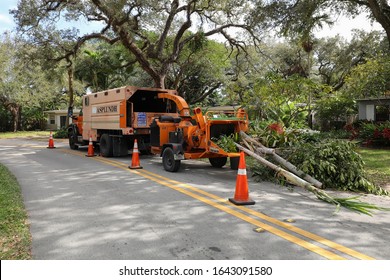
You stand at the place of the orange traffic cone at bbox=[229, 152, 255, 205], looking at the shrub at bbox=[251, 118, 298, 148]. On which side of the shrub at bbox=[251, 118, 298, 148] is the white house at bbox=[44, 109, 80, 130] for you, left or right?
left

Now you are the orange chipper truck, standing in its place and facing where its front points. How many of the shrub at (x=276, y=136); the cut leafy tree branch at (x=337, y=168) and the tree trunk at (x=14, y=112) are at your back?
2

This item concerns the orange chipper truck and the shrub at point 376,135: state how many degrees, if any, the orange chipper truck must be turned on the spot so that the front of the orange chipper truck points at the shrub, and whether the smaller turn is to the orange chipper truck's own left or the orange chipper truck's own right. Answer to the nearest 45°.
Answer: approximately 135° to the orange chipper truck's own right

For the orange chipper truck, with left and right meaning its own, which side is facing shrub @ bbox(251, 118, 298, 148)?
back

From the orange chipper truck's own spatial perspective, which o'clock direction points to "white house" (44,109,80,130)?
The white house is roughly at 1 o'clock from the orange chipper truck.

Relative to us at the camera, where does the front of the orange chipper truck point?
facing away from the viewer and to the left of the viewer

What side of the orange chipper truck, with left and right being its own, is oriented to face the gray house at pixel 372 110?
right

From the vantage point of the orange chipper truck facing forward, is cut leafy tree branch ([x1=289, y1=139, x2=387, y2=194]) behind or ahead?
behind

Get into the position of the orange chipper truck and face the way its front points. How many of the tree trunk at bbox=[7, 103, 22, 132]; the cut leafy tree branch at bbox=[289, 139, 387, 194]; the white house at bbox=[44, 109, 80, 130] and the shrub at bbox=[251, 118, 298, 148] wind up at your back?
2

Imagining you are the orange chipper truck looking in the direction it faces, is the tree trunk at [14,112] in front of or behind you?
in front

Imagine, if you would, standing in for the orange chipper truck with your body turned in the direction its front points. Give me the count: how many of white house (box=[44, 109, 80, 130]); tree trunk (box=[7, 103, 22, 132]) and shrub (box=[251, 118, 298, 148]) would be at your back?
1
